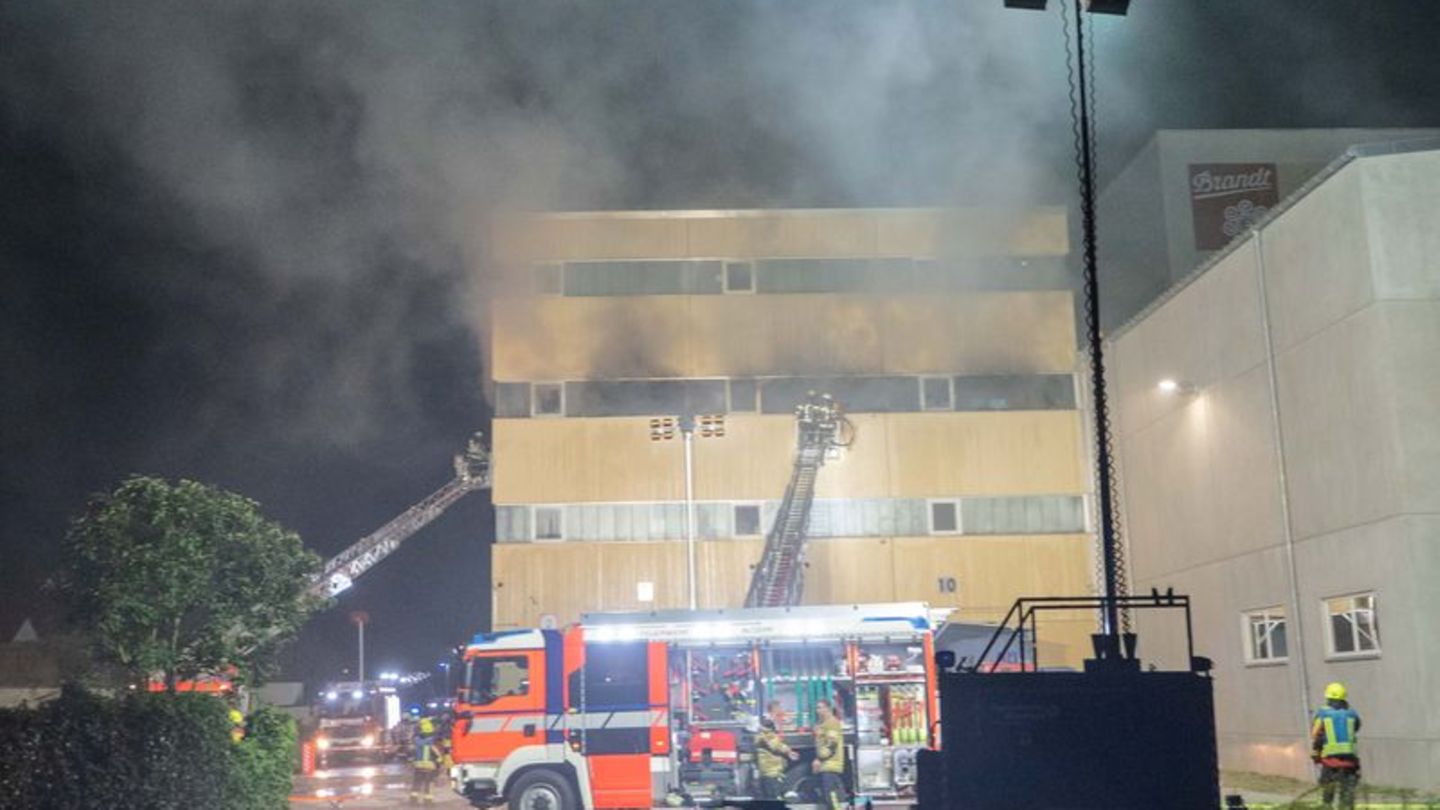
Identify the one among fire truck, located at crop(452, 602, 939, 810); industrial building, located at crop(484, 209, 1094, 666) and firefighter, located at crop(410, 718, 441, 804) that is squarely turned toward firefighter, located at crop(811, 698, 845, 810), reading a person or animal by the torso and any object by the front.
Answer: the industrial building

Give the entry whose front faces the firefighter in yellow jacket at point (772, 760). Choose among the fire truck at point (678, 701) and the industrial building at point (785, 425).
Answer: the industrial building

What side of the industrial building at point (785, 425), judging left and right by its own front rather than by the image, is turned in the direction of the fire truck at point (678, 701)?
front

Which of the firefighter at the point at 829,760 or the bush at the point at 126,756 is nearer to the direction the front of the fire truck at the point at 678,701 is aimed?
the bush

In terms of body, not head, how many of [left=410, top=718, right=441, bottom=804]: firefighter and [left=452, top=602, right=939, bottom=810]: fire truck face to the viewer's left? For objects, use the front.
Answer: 1

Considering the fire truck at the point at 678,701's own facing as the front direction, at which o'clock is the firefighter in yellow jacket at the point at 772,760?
The firefighter in yellow jacket is roughly at 8 o'clock from the fire truck.

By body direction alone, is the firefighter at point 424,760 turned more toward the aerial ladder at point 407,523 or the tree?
the aerial ladder

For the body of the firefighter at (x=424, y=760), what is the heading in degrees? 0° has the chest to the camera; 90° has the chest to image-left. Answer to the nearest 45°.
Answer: approximately 180°

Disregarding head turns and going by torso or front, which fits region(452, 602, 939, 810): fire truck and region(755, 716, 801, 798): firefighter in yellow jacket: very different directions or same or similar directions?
very different directions

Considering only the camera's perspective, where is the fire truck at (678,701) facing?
facing to the left of the viewer

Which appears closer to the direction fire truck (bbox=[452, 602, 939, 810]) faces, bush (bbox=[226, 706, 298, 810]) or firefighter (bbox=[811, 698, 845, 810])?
the bush

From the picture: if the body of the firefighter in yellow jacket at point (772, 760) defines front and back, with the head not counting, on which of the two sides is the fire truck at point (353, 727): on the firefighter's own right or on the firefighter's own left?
on the firefighter's own left

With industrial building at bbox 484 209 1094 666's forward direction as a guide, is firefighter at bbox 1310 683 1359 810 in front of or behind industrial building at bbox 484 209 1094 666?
in front

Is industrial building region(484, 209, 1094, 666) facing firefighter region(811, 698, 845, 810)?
yes
